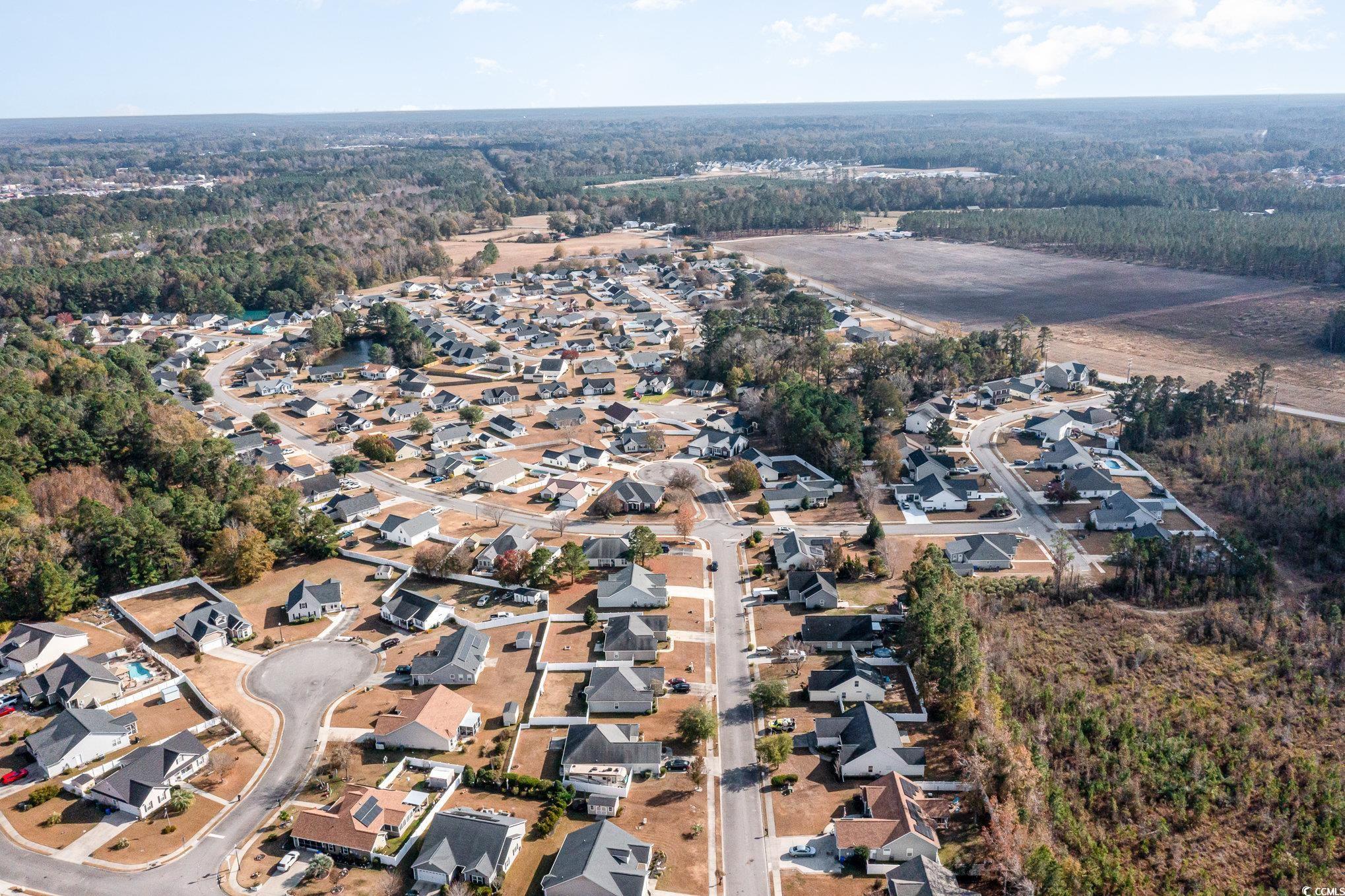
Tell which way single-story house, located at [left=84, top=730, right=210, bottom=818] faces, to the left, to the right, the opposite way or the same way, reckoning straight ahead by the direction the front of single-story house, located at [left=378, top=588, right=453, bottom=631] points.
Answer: to the left

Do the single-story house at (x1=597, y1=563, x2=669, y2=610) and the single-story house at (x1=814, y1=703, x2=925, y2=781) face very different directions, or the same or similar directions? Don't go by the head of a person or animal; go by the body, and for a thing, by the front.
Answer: very different directions

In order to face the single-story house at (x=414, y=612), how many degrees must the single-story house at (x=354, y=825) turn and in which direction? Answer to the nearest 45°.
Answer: approximately 135° to its right

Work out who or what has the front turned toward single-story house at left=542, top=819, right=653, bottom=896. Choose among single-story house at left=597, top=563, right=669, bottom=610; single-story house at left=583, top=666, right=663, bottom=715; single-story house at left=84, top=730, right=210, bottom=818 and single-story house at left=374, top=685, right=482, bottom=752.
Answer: single-story house at left=84, top=730, right=210, bottom=818

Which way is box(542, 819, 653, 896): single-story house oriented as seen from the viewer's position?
to the viewer's right

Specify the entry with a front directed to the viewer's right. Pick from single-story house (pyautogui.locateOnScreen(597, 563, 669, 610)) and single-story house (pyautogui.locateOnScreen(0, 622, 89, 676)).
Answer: single-story house (pyautogui.locateOnScreen(597, 563, 669, 610))

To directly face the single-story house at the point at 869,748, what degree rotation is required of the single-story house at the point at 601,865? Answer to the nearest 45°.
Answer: approximately 45° to its left

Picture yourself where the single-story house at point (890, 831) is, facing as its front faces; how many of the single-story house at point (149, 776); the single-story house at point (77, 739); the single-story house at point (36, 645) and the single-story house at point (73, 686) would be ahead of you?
4

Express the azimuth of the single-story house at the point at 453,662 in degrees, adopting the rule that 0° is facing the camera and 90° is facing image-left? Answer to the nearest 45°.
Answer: approximately 90°

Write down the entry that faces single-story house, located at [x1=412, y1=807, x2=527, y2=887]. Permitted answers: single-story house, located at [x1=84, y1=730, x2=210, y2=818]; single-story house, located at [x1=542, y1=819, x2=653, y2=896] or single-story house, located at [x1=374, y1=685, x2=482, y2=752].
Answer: single-story house, located at [x1=84, y1=730, x2=210, y2=818]

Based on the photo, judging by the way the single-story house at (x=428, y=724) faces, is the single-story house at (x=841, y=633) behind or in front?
behind

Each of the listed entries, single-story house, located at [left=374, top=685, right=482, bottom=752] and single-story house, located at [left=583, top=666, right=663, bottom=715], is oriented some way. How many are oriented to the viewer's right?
1

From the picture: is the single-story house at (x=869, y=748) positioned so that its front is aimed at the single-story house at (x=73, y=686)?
yes

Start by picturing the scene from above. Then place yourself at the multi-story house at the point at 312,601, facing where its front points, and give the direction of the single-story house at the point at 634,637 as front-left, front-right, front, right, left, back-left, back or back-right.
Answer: front-left

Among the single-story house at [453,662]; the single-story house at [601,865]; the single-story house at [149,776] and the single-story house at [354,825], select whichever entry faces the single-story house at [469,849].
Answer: the single-story house at [149,776]
